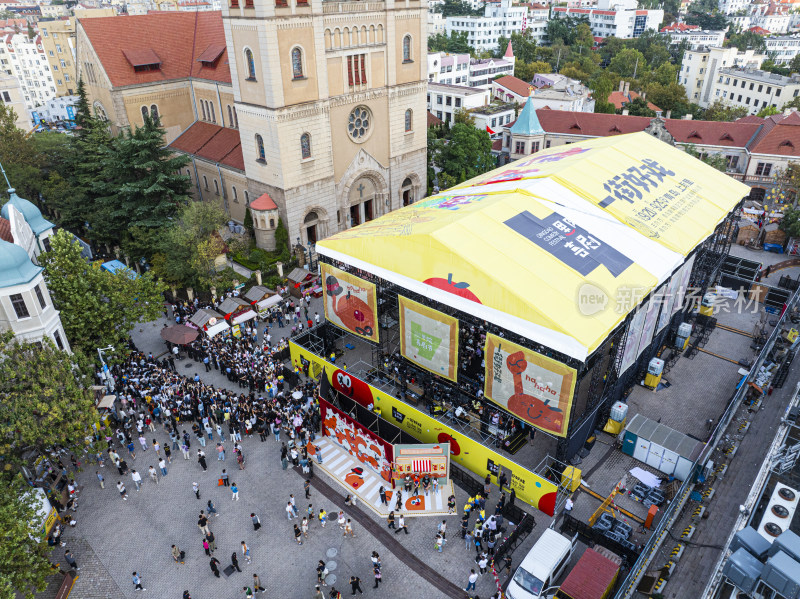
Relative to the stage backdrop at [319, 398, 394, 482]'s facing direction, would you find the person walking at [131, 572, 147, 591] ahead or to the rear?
ahead

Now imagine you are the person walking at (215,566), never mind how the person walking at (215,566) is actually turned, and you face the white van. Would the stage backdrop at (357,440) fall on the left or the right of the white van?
left

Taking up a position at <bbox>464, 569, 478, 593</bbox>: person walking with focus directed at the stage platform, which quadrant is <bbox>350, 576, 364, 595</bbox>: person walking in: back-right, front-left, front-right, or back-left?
front-left

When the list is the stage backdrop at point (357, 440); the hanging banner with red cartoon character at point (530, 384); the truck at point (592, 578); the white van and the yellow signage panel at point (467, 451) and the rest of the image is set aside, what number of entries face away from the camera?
0

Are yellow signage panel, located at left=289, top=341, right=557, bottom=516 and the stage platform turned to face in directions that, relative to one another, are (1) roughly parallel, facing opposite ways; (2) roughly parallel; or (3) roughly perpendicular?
roughly parallel

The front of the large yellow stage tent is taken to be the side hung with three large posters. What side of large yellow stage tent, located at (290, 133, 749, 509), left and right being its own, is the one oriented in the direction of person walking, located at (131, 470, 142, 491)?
front

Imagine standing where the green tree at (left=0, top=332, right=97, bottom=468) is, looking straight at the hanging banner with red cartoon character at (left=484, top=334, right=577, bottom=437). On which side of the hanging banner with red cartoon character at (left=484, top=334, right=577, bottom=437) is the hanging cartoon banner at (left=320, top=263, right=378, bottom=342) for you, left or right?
left

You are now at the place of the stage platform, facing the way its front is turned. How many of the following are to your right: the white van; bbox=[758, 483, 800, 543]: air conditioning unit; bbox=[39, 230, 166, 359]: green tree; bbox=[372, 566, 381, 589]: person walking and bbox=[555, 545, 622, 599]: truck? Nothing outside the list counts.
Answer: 1

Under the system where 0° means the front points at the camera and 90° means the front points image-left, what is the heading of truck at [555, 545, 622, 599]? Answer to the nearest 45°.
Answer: approximately 45°

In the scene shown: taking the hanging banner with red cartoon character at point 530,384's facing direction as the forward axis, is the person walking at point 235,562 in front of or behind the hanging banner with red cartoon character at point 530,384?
in front

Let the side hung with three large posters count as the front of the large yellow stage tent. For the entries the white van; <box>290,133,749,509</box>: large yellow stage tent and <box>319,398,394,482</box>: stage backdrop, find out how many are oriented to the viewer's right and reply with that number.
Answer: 0

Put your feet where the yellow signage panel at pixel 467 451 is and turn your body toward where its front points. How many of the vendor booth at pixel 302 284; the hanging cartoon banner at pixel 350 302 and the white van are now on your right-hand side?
2

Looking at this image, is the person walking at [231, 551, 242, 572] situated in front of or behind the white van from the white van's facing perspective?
in front

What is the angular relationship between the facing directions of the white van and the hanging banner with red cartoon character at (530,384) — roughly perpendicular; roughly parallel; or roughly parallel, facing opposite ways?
roughly parallel

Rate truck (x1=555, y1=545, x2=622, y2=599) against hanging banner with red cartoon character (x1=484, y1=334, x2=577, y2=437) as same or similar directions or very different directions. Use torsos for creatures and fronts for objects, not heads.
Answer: same or similar directions
